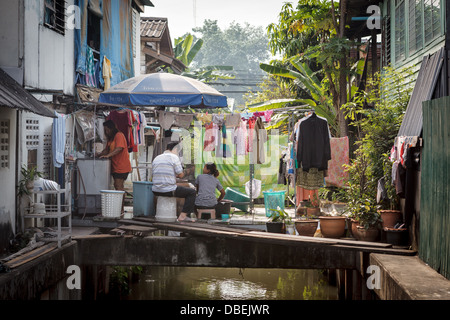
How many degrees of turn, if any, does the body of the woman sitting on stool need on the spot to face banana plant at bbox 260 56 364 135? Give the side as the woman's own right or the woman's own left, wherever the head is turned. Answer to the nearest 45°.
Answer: approximately 45° to the woman's own right

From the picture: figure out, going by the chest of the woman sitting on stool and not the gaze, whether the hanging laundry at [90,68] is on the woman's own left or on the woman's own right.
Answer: on the woman's own left

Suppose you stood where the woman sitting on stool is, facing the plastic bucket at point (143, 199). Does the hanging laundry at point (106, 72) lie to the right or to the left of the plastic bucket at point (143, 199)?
right

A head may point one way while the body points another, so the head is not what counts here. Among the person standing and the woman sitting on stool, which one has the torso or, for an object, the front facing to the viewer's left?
the person standing

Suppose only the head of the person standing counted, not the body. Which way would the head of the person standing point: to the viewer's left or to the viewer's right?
to the viewer's left

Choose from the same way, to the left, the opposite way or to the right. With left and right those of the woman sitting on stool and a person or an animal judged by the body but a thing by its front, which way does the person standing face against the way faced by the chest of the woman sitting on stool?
to the left

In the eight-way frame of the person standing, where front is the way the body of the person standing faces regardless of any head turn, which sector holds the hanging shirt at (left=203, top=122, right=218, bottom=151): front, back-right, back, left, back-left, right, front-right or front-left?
back

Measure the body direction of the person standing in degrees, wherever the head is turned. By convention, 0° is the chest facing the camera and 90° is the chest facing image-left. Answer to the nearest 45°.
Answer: approximately 90°

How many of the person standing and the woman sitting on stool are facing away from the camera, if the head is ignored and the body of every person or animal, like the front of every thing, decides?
1

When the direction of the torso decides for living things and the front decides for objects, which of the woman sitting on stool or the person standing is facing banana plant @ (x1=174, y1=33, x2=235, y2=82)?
the woman sitting on stool

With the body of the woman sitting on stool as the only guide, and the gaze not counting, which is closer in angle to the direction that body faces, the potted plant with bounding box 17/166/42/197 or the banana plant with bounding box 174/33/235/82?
the banana plant

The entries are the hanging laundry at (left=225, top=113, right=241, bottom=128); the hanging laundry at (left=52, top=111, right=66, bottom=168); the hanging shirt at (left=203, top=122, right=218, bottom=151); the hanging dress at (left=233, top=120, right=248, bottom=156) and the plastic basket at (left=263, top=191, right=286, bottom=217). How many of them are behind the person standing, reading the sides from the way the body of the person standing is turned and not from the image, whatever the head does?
4

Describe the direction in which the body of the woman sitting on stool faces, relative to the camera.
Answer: away from the camera
